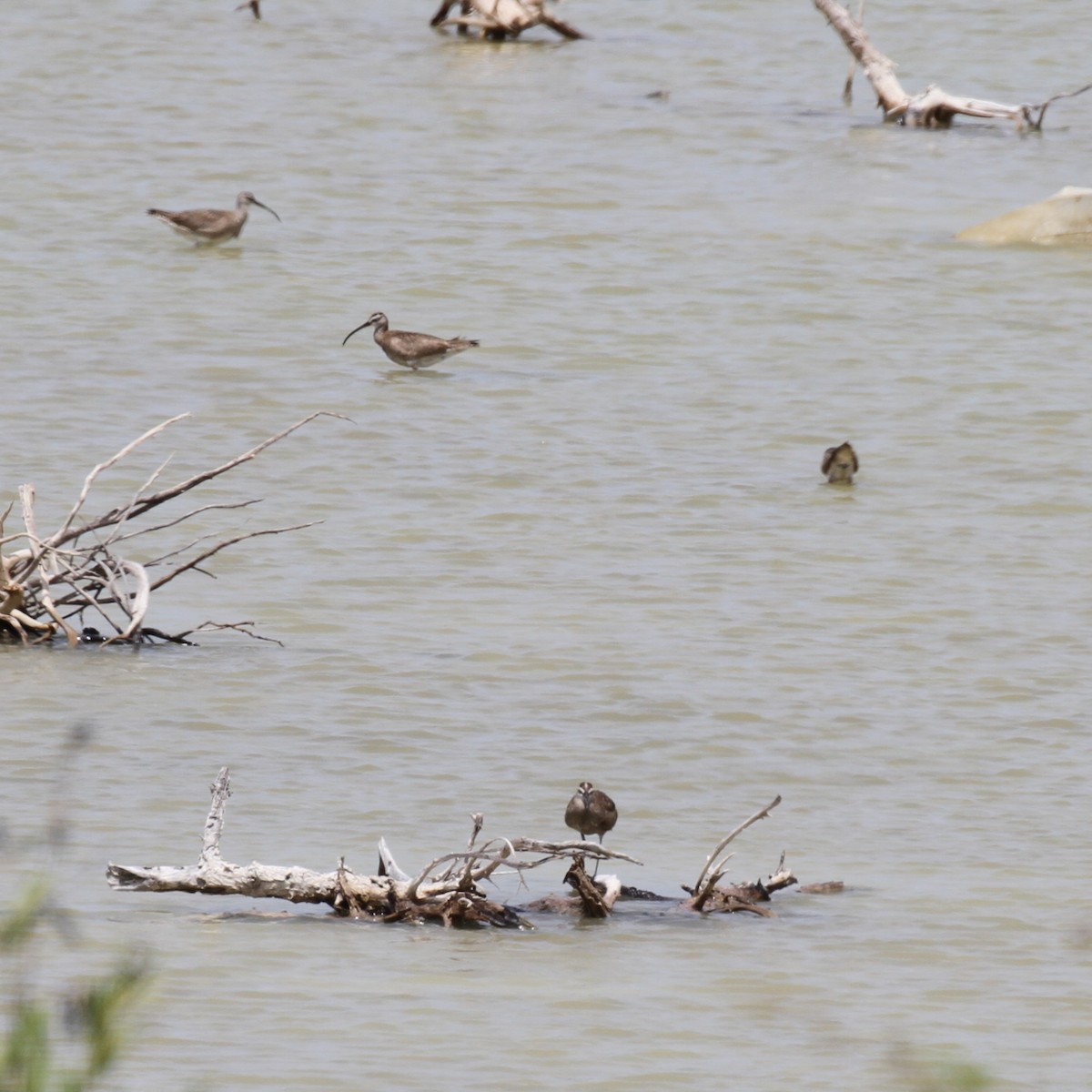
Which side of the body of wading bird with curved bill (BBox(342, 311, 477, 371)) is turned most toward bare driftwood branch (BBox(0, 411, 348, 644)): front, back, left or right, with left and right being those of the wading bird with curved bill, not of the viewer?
left

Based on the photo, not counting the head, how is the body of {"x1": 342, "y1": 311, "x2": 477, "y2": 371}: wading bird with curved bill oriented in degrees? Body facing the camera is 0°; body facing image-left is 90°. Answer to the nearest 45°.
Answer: approximately 90°

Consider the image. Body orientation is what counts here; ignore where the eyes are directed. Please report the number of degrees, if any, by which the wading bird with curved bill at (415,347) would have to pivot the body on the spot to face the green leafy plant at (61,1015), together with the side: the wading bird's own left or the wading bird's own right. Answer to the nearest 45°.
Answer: approximately 90° to the wading bird's own left

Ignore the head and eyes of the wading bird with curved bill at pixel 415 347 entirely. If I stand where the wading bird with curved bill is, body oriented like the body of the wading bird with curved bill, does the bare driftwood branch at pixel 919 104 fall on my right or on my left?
on my right

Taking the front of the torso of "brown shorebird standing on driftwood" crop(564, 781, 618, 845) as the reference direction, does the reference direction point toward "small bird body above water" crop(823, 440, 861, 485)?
no

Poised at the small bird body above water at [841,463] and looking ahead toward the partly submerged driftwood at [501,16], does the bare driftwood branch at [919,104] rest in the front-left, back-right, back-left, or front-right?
front-right

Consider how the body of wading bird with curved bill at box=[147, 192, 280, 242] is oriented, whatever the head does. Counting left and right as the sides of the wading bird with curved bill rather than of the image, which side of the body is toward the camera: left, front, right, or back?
right

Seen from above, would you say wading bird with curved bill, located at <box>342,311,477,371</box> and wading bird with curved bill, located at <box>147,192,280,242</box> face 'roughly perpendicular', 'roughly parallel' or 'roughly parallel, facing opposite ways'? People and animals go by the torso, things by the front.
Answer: roughly parallel, facing opposite ways

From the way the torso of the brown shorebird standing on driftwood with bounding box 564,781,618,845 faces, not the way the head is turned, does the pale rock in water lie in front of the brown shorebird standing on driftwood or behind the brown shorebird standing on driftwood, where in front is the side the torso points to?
behind

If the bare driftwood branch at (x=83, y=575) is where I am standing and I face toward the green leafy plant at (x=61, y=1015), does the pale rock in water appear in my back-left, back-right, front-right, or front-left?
back-left

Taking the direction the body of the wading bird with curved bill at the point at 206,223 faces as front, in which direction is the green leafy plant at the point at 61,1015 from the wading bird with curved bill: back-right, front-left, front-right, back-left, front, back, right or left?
right

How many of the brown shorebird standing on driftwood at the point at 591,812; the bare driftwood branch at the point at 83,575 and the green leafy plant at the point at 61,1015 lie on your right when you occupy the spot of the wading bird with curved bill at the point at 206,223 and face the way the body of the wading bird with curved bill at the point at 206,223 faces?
3

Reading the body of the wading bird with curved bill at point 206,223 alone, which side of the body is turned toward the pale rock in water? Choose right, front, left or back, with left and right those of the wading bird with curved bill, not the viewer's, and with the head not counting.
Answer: front
